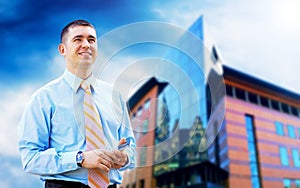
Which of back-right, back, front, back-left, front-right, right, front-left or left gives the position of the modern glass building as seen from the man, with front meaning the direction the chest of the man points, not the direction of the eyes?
left

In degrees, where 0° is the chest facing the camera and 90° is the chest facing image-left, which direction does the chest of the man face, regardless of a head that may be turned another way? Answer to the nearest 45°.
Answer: approximately 315°
